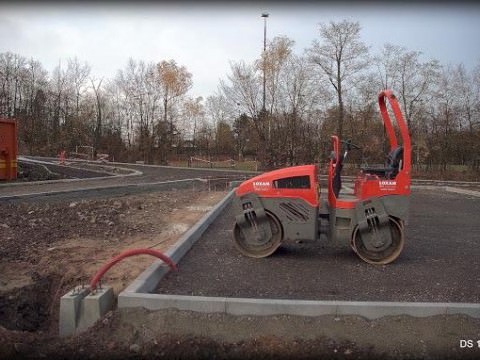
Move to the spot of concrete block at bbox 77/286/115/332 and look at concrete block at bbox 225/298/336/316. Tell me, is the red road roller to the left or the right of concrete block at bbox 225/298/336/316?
left

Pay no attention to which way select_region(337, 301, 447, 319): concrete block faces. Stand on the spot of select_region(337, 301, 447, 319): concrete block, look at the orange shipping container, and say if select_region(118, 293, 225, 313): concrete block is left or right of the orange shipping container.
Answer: left

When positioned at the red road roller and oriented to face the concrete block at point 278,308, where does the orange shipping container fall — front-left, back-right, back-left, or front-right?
back-right

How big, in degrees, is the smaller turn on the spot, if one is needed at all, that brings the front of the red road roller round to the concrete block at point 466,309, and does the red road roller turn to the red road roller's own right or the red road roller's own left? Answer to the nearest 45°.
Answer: approximately 135° to the red road roller's own left

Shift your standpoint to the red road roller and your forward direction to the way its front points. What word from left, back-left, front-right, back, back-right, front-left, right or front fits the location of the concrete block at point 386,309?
left

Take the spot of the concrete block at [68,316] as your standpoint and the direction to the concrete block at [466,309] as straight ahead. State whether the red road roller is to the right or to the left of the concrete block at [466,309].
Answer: left

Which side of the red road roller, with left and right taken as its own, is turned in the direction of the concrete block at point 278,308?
left

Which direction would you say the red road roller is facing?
to the viewer's left

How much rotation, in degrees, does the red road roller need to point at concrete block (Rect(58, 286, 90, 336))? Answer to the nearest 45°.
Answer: approximately 45° to its left

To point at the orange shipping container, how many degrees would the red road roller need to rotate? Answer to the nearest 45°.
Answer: approximately 45° to its right
